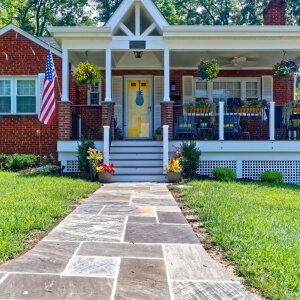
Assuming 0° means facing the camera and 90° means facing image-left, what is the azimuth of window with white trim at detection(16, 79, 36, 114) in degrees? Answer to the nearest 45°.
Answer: approximately 0°

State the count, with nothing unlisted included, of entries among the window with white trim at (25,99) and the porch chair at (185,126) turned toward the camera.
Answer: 2

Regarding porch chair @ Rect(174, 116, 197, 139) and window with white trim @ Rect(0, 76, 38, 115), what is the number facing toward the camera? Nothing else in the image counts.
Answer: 2

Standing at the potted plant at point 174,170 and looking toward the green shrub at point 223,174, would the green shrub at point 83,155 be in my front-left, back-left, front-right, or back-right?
back-left
